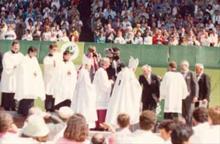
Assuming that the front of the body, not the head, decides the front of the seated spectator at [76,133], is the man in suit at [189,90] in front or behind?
in front

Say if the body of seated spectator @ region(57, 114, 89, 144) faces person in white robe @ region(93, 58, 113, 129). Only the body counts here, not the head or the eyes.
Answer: yes

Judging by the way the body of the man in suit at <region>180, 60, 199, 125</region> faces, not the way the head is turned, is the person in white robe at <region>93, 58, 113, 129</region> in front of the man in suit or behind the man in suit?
in front

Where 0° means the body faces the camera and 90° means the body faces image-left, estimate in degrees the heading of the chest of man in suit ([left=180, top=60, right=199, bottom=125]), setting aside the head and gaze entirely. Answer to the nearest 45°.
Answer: approximately 45°

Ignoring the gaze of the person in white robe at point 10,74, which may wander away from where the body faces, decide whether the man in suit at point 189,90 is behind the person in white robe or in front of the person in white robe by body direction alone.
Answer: in front

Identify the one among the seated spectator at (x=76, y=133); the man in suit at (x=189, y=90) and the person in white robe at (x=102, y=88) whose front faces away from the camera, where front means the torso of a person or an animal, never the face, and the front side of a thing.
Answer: the seated spectator

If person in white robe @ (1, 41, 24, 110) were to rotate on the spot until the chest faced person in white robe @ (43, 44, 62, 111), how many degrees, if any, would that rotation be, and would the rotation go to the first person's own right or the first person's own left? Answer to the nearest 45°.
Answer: approximately 45° to the first person's own left

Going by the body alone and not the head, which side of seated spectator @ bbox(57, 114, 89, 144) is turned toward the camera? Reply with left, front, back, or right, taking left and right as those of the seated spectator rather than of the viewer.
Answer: back

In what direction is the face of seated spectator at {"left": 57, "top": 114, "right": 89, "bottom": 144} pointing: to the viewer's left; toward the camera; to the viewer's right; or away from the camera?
away from the camera
